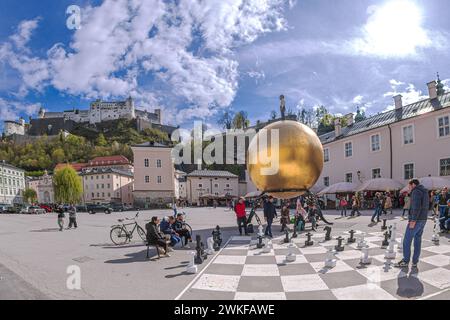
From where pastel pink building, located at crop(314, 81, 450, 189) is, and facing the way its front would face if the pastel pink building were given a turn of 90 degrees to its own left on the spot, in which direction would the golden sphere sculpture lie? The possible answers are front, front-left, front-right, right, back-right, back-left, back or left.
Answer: front-right

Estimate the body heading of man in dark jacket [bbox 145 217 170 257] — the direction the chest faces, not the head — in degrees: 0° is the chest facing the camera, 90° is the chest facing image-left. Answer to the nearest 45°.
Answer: approximately 270°

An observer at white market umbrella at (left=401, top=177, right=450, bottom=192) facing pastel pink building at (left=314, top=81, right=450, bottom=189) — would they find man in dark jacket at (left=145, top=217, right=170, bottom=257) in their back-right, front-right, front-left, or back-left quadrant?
back-left

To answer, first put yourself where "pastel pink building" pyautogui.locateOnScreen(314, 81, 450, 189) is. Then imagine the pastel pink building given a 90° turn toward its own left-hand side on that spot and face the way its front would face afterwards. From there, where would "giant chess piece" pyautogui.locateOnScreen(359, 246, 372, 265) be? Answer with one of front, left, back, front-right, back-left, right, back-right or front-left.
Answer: front-right
